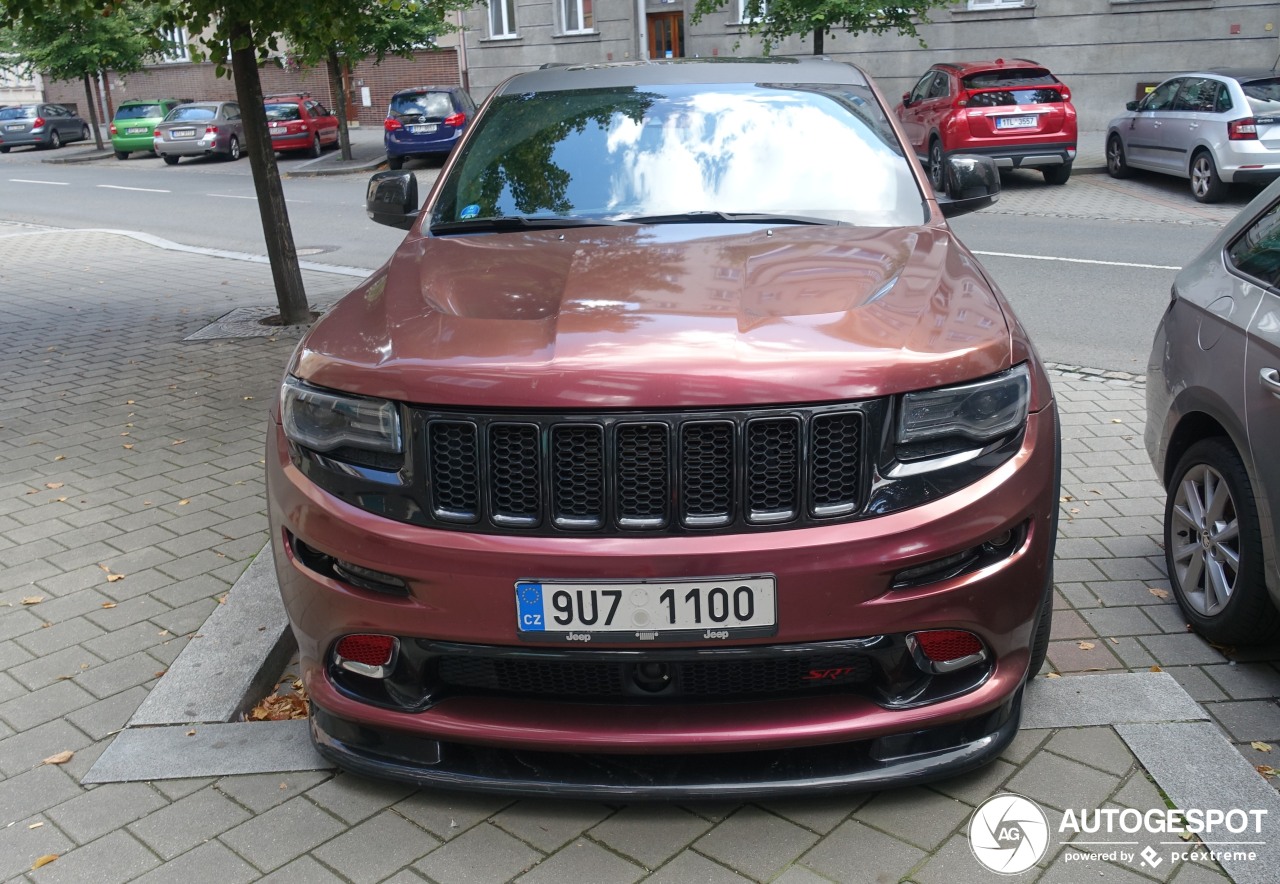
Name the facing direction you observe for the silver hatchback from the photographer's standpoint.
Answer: facing away from the viewer and to the left of the viewer

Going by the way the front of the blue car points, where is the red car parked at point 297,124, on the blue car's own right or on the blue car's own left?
on the blue car's own left

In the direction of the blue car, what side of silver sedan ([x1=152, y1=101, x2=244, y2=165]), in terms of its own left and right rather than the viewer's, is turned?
right

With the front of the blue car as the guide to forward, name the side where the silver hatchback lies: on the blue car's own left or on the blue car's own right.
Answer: on the blue car's own right

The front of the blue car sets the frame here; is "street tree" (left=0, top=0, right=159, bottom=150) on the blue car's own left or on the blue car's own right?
on the blue car's own left

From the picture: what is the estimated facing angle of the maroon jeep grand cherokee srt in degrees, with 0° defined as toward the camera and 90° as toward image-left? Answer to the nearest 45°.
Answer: approximately 0°

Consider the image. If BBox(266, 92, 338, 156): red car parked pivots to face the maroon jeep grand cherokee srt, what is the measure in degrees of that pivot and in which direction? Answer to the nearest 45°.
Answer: approximately 135° to its right

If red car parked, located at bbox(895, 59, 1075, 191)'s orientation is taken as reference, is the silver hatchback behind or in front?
behind

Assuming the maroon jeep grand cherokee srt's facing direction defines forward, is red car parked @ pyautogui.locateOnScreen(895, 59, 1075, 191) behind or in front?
behind
